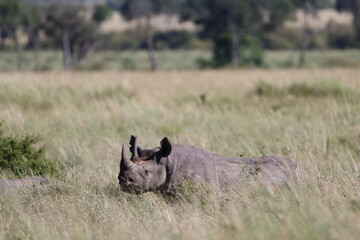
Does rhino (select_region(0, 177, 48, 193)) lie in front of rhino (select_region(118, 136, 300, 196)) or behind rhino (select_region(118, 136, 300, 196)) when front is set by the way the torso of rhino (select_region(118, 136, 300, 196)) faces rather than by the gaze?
in front

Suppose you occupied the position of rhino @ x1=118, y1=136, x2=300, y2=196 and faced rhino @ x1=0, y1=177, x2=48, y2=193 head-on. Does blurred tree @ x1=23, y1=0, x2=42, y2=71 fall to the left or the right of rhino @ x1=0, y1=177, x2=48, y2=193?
right

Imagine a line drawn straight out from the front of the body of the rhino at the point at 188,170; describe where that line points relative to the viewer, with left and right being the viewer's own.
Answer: facing to the left of the viewer

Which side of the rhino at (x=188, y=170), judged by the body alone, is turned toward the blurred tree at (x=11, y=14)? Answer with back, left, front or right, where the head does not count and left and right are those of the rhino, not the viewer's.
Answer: right

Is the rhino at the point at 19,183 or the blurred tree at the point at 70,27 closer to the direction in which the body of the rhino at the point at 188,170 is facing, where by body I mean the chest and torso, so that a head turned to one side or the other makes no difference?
the rhino
